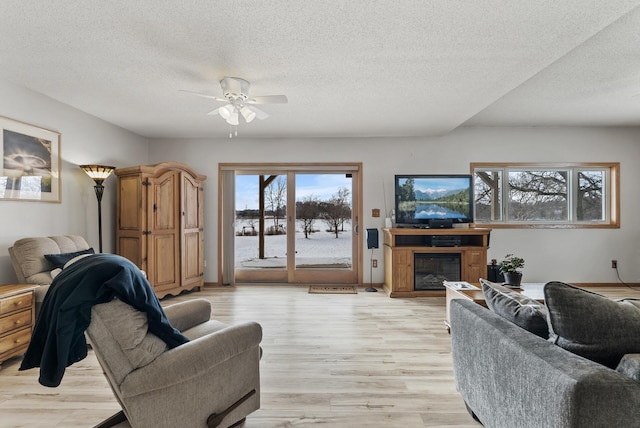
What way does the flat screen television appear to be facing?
toward the camera

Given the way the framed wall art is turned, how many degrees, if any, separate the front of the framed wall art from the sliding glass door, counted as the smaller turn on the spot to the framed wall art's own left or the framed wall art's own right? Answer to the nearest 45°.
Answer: approximately 45° to the framed wall art's own left

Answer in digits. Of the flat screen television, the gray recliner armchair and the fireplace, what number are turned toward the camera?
2

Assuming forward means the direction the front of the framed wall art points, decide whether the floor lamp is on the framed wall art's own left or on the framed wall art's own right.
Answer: on the framed wall art's own left

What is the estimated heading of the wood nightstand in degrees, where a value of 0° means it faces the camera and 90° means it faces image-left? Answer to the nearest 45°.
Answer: approximately 315°

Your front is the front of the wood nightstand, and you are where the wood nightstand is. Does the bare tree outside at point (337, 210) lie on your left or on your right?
on your left

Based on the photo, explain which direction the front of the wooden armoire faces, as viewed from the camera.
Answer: facing the viewer and to the right of the viewer

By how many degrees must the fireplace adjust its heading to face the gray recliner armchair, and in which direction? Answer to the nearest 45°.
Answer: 0° — it already faces it

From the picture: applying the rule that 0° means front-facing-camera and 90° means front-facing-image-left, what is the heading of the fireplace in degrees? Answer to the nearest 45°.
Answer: approximately 0°

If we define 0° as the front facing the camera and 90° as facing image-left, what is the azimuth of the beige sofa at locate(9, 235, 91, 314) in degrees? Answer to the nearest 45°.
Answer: approximately 315°

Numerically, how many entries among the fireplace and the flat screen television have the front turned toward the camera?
2

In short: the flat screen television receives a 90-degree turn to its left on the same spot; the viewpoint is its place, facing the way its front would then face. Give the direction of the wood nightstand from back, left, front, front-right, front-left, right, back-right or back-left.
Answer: back-right
